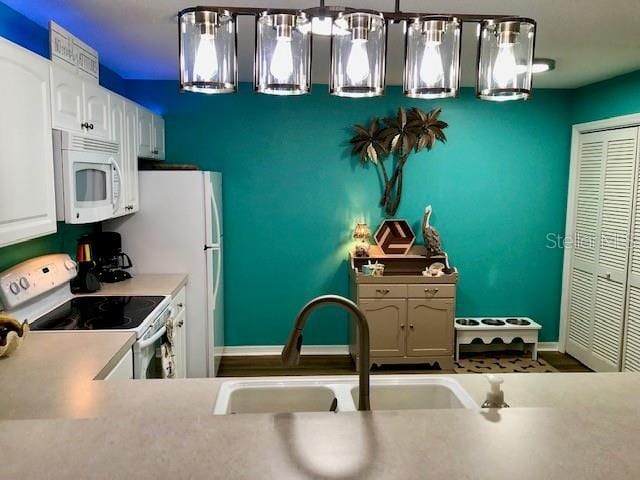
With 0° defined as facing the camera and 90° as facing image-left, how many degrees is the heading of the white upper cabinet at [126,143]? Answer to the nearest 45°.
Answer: approximately 270°

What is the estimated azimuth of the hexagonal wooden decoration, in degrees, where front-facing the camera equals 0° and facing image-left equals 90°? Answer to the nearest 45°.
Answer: approximately 0°

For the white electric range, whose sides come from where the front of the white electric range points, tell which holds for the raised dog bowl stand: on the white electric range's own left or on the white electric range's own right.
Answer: on the white electric range's own left

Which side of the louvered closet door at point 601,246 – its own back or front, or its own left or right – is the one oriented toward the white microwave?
front

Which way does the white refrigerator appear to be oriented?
to the viewer's right

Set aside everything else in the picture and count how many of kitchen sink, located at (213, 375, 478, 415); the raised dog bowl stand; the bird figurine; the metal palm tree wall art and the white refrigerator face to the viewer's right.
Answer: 1

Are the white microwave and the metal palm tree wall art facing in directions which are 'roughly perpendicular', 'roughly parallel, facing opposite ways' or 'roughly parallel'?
roughly perpendicular

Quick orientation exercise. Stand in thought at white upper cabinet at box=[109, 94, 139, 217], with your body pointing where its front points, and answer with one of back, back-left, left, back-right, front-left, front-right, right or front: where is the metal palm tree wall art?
front

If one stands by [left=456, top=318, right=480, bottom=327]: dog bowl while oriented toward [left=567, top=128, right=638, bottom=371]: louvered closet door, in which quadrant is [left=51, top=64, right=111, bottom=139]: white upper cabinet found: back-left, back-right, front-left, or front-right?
back-right

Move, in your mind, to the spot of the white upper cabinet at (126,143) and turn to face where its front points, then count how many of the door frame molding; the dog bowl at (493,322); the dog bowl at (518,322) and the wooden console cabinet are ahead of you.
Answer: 4

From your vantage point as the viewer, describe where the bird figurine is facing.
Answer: facing to the left of the viewer

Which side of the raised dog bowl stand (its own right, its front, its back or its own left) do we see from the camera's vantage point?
front

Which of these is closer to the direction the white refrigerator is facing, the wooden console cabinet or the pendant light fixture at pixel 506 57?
the wooden console cabinet

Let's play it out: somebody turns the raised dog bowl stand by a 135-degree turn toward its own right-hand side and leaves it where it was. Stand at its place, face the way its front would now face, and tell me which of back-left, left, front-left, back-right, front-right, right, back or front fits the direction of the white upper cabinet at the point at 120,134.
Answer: left
